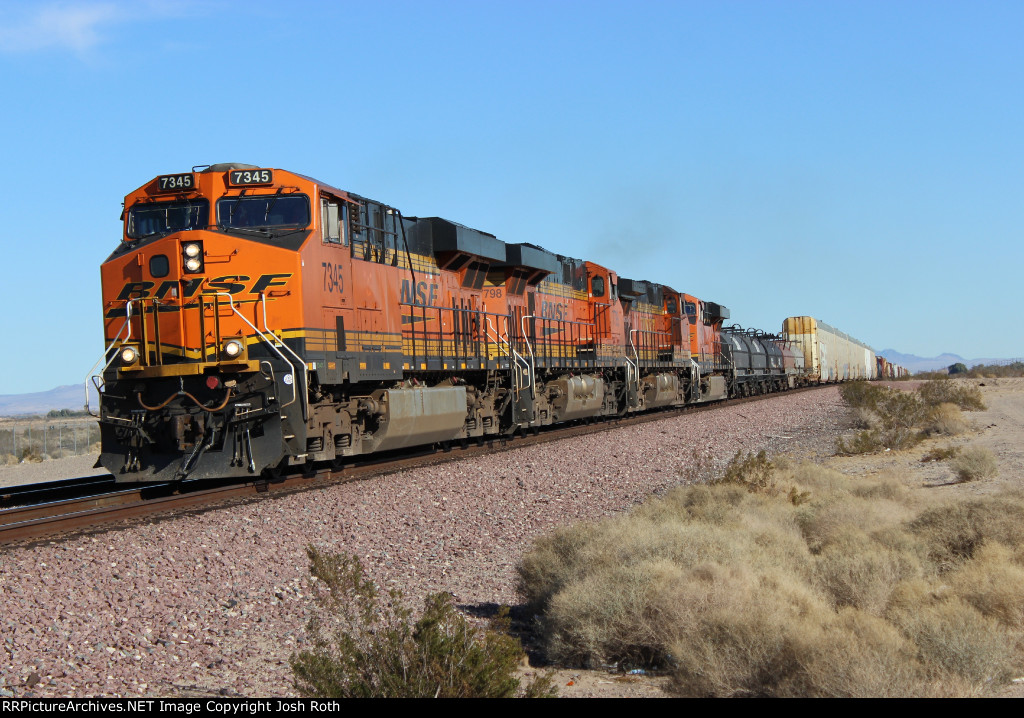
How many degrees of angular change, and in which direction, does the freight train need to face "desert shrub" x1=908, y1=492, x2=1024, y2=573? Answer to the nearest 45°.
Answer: approximately 90° to its left

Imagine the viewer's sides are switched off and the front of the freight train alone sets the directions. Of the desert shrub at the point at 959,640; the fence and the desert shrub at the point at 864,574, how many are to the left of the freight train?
2

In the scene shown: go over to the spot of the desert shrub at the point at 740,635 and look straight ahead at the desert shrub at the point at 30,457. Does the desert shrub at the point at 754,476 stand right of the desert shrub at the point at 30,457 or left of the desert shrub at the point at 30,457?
right

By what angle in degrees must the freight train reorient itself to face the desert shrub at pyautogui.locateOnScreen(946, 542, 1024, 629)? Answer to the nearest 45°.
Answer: approximately 90° to its left

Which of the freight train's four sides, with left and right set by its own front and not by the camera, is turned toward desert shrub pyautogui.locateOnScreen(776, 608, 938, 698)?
front

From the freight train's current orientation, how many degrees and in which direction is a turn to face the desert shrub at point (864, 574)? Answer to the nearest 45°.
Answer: approximately 90° to its left

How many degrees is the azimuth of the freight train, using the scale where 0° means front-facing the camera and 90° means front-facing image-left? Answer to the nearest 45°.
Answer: approximately 45°

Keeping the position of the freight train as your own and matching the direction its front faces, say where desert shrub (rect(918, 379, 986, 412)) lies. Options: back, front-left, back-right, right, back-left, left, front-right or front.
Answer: back

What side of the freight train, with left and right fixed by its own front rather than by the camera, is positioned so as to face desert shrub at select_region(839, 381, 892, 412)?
left

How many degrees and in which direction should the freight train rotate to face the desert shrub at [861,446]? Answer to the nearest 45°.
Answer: approximately 180°

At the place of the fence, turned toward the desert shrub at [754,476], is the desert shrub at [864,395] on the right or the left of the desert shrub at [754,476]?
left

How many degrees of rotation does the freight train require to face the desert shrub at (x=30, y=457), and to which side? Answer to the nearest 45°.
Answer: approximately 90° to its right

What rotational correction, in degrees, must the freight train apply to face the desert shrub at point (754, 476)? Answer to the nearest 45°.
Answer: approximately 135° to its left

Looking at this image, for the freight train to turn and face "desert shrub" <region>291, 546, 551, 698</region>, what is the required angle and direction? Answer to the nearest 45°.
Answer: approximately 45° to its left

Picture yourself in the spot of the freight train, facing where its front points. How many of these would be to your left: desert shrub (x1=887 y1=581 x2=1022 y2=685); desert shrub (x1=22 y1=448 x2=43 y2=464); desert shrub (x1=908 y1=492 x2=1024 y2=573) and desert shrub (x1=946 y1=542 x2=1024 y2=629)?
3

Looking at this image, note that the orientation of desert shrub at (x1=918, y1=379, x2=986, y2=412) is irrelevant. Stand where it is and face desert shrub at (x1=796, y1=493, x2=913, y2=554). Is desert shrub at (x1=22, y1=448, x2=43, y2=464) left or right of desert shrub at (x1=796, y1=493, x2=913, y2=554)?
right

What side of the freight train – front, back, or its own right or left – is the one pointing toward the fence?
right
